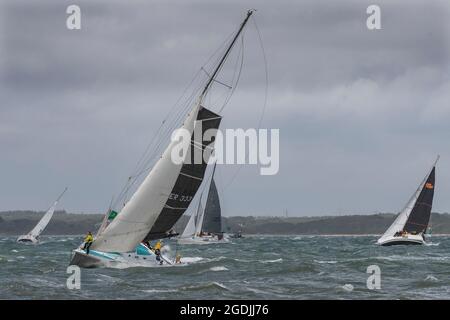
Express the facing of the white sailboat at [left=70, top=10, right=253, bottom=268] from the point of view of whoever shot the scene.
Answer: facing the viewer and to the left of the viewer
